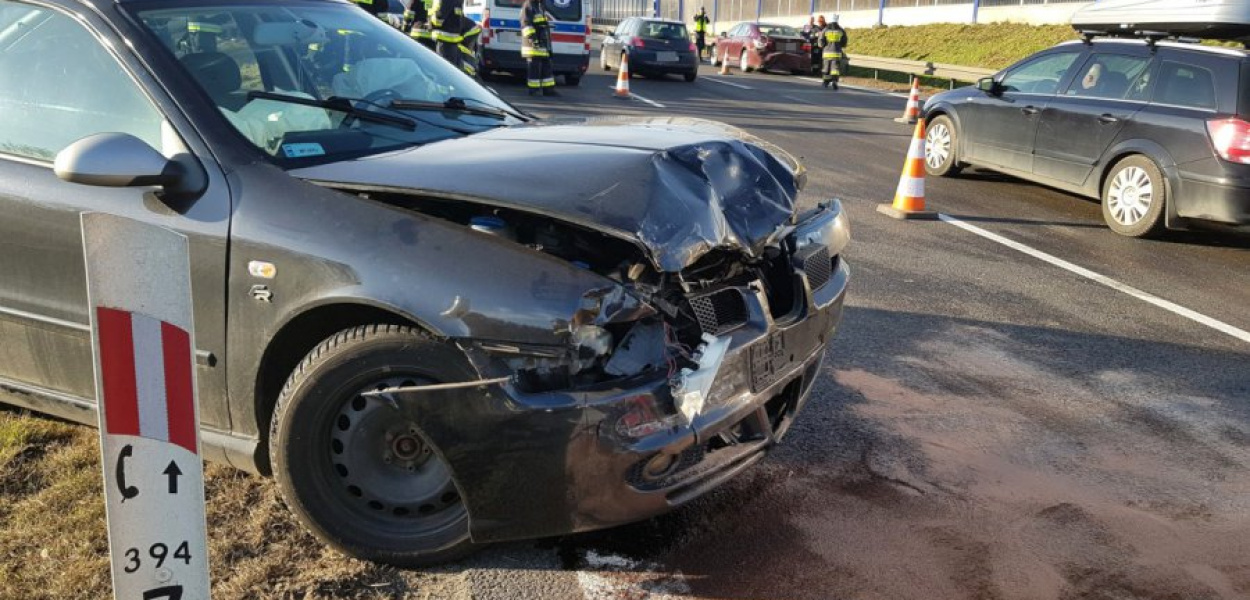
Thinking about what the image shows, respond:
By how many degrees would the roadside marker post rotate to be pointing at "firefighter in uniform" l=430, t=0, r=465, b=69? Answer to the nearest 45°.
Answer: approximately 180°

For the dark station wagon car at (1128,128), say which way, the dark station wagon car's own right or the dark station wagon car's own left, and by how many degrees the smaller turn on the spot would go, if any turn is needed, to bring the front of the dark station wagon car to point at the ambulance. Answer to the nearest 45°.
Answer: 0° — it already faces it

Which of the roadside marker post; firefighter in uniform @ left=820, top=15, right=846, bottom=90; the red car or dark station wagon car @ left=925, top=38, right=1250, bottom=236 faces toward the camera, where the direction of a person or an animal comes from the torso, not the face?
the roadside marker post

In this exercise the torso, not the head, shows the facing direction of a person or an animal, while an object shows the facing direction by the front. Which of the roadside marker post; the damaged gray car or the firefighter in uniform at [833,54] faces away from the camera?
the firefighter in uniform

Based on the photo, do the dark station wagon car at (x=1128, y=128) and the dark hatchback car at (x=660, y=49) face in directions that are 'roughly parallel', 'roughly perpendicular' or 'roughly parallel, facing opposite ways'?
roughly parallel

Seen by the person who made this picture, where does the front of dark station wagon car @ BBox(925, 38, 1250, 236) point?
facing away from the viewer and to the left of the viewer

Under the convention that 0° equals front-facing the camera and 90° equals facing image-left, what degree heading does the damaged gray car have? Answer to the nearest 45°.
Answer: approximately 315°

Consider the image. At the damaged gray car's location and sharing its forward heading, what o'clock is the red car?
The red car is roughly at 8 o'clock from the damaged gray car.

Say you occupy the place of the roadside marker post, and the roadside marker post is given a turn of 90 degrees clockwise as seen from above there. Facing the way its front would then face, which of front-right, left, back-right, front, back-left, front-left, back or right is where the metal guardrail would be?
back-right

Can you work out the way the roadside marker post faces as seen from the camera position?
facing the viewer

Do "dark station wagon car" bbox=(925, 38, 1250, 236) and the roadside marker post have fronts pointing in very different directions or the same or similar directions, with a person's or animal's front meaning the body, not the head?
very different directions

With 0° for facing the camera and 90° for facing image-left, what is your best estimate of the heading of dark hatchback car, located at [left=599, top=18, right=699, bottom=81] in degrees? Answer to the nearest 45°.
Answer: approximately 135°

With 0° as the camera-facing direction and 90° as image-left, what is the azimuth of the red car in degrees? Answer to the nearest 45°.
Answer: approximately 135°

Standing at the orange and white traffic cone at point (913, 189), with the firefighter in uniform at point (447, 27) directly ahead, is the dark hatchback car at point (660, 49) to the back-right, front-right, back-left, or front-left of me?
front-right

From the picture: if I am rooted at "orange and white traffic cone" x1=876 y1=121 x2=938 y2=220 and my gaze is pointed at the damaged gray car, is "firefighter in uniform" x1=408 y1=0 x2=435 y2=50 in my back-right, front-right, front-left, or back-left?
back-right

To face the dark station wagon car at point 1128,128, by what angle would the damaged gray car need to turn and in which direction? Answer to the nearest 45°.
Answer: approximately 90° to its left

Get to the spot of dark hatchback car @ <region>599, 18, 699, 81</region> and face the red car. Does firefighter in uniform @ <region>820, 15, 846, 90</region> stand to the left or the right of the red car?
right
